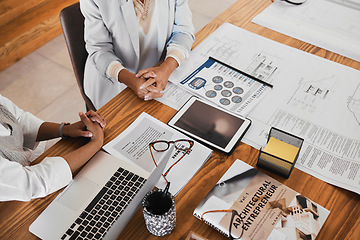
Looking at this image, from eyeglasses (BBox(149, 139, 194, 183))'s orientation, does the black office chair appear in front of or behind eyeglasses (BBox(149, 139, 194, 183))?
in front

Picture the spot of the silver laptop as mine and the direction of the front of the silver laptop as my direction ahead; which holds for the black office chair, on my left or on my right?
on my right

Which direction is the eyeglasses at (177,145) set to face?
away from the camera

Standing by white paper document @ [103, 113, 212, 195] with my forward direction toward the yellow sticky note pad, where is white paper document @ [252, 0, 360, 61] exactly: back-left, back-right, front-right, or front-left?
front-left

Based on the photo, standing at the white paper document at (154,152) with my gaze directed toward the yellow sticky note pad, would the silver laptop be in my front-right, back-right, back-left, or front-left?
back-right
